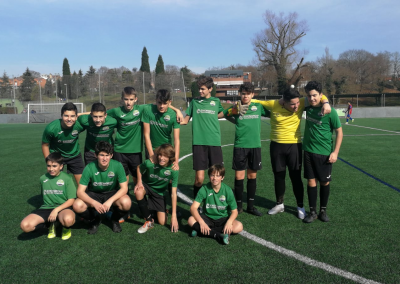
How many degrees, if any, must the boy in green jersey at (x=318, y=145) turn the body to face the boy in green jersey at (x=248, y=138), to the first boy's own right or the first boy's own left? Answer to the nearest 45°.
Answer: approximately 90° to the first boy's own right

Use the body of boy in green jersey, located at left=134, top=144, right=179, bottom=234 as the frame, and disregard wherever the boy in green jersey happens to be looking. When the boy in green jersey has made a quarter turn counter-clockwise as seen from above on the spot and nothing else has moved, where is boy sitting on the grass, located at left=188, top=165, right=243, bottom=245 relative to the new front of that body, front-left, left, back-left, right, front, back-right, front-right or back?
front-right

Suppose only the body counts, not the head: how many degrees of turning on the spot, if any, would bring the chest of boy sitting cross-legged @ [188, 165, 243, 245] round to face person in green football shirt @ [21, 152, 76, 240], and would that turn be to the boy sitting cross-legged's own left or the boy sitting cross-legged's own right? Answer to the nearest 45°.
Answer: approximately 90° to the boy sitting cross-legged's own right
